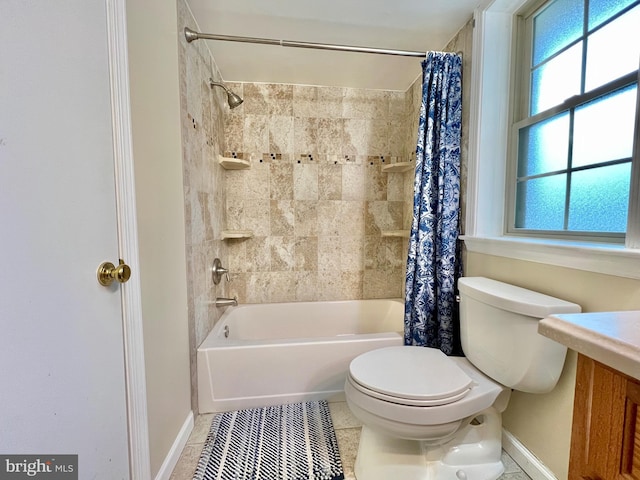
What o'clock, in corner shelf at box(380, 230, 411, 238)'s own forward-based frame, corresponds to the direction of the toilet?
The toilet is roughly at 10 o'clock from the corner shelf.

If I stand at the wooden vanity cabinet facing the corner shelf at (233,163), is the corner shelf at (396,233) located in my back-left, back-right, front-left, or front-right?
front-right

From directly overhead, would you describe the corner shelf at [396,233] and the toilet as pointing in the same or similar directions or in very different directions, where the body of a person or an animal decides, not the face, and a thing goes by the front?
same or similar directions

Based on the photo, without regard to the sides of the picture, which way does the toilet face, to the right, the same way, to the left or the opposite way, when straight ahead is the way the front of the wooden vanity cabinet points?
the same way

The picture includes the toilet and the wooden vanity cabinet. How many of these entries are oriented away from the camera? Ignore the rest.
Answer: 0

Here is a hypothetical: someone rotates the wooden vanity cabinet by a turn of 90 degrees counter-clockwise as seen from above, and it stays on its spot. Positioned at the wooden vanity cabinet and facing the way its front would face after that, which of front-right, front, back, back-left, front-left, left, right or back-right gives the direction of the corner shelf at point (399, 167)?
back

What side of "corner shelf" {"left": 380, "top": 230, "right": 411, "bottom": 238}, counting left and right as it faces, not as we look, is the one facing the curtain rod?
front

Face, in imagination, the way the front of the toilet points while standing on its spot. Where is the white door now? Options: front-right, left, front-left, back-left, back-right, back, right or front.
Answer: front

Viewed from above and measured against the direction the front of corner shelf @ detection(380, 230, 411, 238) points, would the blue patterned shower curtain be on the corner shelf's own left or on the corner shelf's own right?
on the corner shelf's own left

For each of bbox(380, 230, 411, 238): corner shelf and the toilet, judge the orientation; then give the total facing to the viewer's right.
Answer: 0

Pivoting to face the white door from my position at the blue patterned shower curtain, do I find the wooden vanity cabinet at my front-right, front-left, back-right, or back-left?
front-left

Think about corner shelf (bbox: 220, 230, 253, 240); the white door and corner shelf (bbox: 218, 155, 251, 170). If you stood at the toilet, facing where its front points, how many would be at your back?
0

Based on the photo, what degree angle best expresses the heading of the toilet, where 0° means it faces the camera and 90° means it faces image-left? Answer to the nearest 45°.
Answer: approximately 45°

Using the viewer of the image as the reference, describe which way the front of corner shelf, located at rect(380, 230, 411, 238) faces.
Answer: facing the viewer and to the left of the viewer

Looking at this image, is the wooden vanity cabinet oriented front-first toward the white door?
yes

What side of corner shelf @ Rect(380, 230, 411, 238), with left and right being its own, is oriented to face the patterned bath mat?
front
